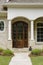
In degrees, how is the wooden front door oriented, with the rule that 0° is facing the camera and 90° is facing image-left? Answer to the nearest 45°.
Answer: approximately 0°
